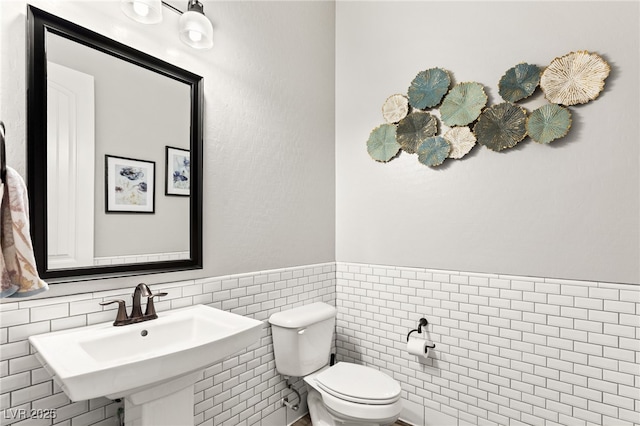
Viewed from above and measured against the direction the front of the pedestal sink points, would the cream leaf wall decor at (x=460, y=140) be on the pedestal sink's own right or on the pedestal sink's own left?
on the pedestal sink's own left

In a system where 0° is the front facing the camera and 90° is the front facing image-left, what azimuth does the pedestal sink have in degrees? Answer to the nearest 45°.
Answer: approximately 315°

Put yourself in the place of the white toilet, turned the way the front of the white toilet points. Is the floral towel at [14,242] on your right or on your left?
on your right

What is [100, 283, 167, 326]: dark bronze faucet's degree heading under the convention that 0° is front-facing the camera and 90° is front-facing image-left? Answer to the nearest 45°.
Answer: approximately 315°

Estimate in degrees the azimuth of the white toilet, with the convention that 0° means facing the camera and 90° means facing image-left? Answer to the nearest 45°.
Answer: approximately 315°
